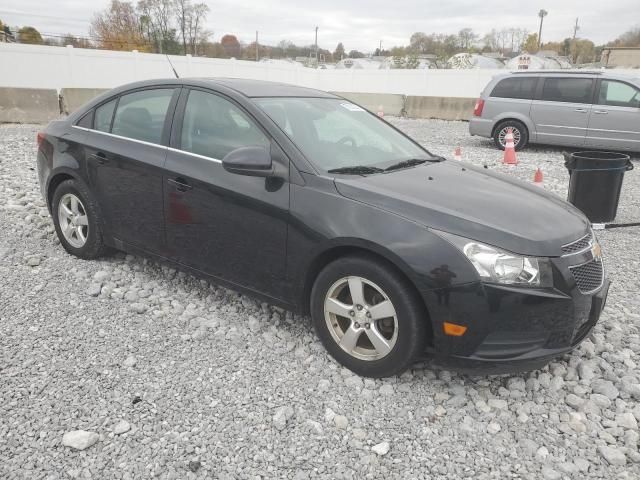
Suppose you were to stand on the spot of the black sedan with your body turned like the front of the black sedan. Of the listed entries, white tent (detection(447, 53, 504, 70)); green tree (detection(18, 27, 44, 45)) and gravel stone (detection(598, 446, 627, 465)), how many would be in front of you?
1

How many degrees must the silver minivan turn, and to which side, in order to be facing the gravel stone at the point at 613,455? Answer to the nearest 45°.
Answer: approximately 90° to its right

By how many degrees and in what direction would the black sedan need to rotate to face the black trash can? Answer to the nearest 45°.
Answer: approximately 90° to its left

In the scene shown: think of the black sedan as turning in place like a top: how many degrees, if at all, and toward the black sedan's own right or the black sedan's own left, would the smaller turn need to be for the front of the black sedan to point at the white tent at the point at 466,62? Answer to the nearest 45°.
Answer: approximately 135° to the black sedan's own left

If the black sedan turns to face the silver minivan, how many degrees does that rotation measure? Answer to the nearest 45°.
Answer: approximately 90° to its left

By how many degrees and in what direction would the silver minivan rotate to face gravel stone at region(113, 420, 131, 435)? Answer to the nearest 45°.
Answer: approximately 90° to its right

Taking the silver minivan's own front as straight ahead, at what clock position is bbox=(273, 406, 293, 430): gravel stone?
The gravel stone is roughly at 3 o'clock from the silver minivan.

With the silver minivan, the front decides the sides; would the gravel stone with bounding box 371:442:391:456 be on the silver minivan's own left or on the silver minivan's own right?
on the silver minivan's own right

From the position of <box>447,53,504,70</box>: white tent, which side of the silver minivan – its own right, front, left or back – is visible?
left

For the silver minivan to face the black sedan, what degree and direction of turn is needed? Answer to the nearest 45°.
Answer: approximately 90° to its right

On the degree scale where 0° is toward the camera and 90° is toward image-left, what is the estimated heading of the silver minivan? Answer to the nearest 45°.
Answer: approximately 270°

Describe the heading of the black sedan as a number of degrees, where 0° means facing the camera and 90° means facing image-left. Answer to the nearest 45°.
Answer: approximately 315°
